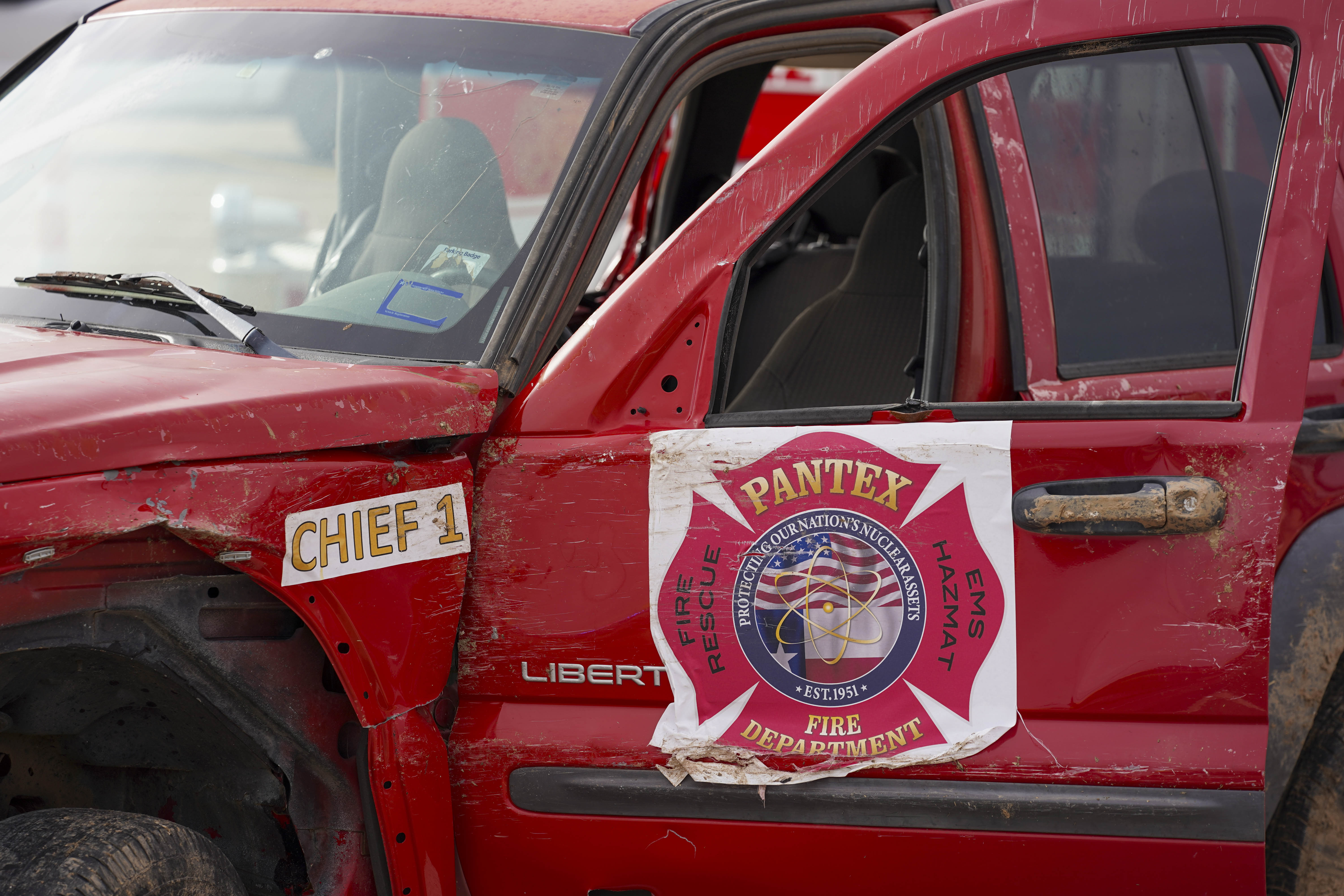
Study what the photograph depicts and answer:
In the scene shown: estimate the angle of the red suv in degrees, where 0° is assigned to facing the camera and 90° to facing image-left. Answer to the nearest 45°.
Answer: approximately 45°
